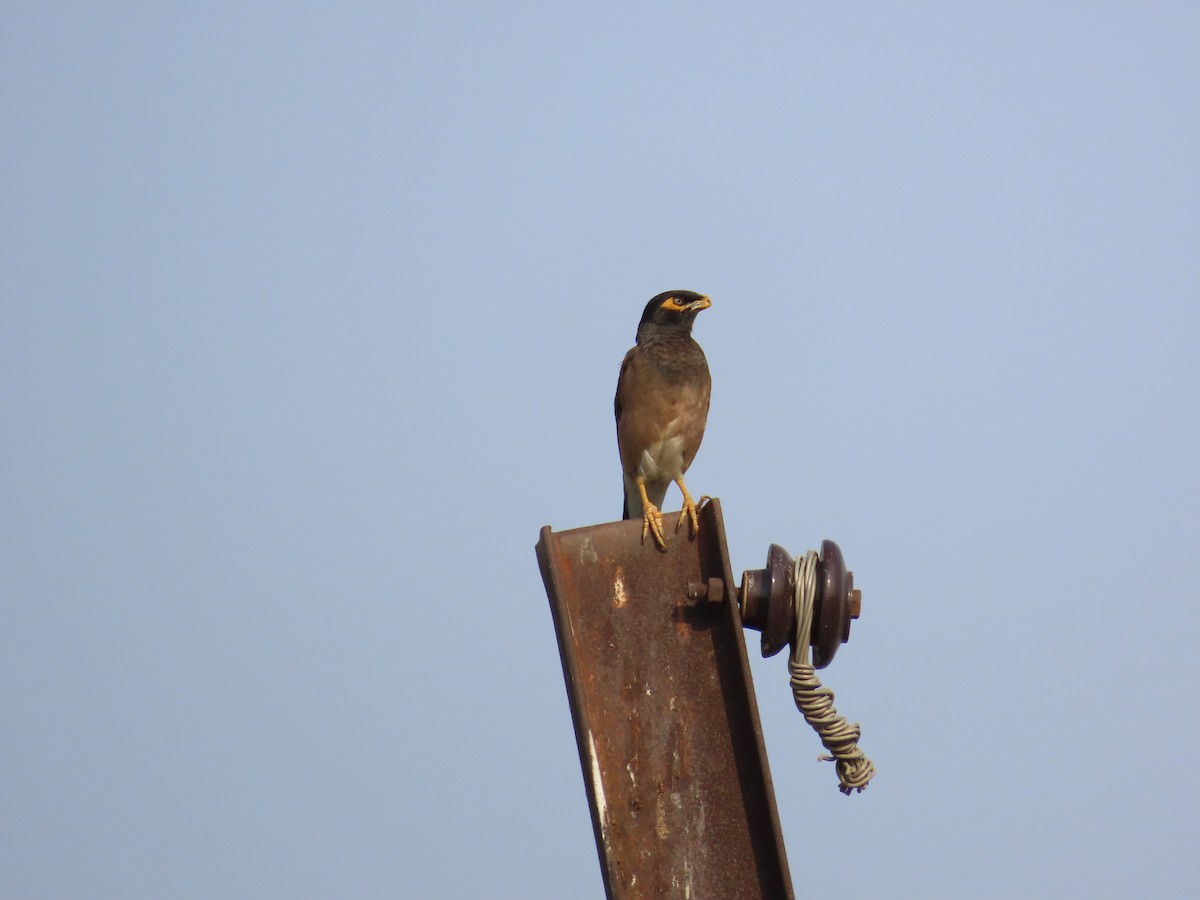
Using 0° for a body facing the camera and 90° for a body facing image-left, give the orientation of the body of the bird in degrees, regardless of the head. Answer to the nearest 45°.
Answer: approximately 315°
